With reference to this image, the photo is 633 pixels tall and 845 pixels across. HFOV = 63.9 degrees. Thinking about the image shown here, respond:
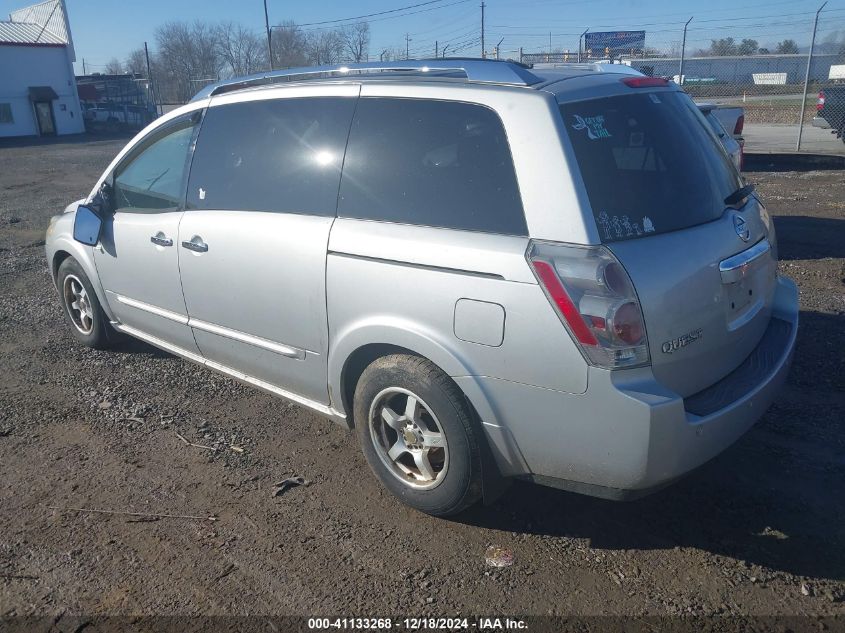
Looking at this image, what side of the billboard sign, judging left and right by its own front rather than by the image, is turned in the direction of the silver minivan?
front

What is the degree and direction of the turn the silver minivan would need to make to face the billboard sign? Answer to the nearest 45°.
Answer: approximately 45° to its right

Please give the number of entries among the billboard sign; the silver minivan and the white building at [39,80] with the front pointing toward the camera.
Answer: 2

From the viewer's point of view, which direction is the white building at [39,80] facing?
toward the camera

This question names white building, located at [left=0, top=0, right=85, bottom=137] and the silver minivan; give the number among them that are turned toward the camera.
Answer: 1

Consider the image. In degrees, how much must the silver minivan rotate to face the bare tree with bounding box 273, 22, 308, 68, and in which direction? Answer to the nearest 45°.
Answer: approximately 45° to its right

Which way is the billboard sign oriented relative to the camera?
toward the camera

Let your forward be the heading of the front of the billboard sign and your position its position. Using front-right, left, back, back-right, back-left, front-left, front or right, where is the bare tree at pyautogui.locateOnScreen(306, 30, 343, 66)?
right

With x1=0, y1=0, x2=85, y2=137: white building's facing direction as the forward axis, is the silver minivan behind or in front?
in front

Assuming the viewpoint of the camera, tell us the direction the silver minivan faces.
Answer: facing away from the viewer and to the left of the viewer

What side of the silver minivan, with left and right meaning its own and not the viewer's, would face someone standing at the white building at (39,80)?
front
